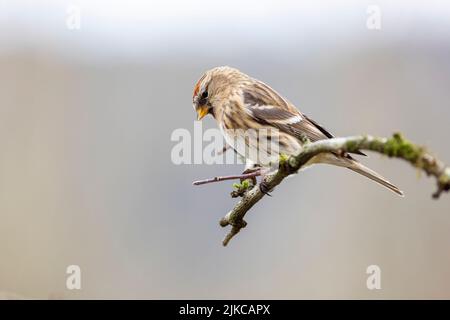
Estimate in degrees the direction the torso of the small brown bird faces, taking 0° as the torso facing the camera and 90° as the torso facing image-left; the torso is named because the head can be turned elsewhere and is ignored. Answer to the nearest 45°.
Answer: approximately 90°
